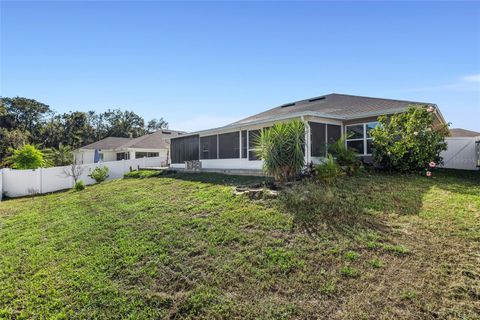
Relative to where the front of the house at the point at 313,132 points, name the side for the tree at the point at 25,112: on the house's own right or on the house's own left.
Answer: on the house's own left

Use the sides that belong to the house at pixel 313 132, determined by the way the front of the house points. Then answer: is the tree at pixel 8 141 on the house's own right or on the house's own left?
on the house's own left

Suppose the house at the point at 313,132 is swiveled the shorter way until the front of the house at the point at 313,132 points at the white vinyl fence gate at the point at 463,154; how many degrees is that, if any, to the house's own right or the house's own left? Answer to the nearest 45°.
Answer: approximately 45° to the house's own right

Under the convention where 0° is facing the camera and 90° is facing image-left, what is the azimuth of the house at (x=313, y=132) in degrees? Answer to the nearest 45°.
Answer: approximately 225°

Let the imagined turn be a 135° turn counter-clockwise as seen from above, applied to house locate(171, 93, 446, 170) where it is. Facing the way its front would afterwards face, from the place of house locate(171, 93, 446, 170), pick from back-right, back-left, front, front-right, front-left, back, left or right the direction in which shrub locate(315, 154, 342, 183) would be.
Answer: left

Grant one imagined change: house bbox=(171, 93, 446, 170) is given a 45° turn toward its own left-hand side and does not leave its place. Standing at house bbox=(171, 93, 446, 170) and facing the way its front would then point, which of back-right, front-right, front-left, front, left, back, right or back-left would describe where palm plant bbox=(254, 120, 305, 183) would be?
back

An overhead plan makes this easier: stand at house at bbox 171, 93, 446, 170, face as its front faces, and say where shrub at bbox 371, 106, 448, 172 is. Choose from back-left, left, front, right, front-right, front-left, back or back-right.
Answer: right

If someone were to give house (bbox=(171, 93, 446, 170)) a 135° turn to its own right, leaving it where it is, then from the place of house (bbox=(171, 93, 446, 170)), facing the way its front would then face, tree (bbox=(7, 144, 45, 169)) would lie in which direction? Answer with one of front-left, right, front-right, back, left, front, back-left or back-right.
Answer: right

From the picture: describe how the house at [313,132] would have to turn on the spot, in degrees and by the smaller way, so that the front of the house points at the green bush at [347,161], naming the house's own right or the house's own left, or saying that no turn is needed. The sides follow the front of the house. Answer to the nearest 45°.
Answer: approximately 135° to the house's own right

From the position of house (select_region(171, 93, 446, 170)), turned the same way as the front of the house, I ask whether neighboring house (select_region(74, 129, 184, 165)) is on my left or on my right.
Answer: on my left
